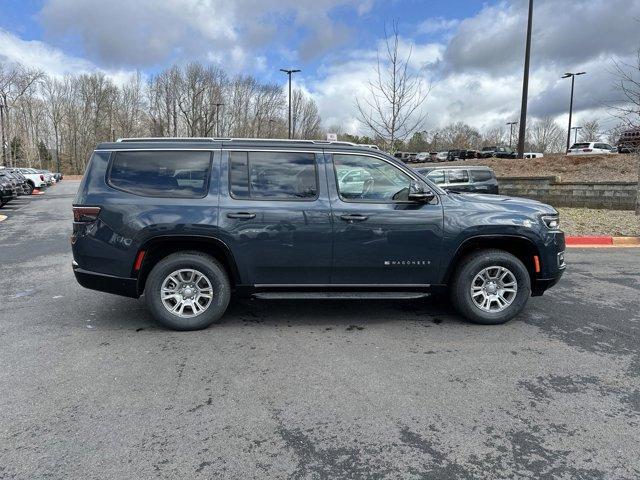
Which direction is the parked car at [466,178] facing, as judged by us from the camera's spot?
facing to the left of the viewer

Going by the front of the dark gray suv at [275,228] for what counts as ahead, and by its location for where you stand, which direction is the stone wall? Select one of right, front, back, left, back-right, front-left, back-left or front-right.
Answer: front-left

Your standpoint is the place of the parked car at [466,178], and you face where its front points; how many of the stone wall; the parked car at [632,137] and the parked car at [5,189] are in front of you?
1

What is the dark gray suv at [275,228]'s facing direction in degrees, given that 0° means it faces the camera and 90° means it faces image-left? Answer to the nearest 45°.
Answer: approximately 270°

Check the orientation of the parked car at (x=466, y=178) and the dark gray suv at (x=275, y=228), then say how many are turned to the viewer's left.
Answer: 1

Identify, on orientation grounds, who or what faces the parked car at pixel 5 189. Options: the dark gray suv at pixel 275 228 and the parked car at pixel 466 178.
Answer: the parked car at pixel 466 178

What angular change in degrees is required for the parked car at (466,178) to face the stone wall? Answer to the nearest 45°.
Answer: approximately 135° to its right

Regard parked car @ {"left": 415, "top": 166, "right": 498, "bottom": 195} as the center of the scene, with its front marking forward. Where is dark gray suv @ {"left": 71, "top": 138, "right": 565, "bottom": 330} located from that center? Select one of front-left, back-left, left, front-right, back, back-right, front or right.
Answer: left

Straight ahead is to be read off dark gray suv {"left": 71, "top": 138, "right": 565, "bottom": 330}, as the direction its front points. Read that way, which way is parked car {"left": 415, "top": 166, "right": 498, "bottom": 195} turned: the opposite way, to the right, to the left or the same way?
the opposite way

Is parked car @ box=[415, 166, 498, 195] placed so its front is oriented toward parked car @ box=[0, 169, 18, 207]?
yes
